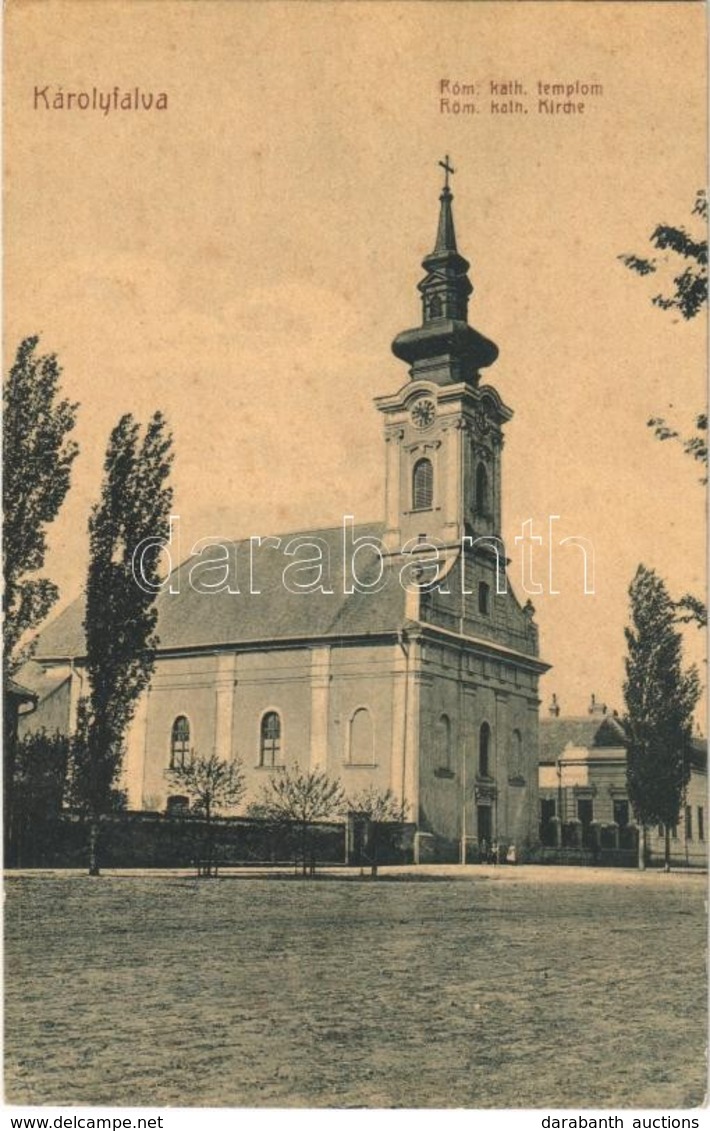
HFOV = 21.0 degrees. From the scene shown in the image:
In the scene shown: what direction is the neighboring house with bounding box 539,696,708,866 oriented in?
toward the camera

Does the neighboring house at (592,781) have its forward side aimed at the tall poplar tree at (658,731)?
yes

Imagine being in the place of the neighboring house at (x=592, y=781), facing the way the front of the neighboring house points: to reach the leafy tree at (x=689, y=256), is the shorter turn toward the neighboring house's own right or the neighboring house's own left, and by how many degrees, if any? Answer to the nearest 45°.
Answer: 0° — it already faces it

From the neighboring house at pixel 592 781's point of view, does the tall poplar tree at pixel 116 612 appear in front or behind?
in front

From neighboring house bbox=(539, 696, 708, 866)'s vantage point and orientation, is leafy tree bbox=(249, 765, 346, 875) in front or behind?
in front
